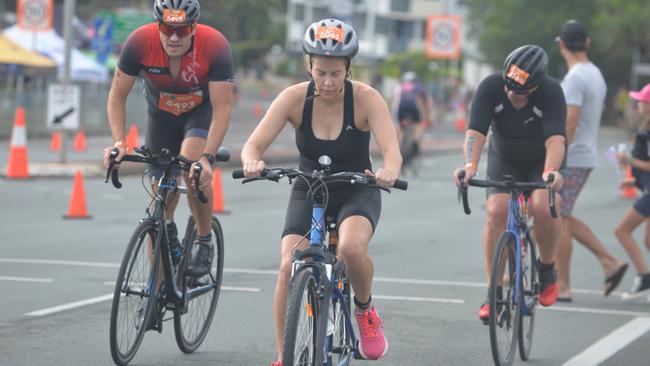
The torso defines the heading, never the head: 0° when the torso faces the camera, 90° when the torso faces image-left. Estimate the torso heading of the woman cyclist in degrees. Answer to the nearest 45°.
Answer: approximately 0°

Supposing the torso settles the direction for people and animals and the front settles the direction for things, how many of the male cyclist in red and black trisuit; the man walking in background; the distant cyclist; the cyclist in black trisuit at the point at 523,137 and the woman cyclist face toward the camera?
4

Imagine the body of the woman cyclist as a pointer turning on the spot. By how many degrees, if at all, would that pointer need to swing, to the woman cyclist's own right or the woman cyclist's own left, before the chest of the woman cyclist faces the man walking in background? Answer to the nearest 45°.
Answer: approximately 135° to the woman cyclist's own left

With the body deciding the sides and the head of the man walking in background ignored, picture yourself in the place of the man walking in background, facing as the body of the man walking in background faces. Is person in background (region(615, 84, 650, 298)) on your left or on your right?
on your right

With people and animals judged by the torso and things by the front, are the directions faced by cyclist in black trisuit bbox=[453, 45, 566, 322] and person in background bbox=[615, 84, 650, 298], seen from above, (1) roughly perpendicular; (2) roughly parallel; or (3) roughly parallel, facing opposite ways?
roughly perpendicular

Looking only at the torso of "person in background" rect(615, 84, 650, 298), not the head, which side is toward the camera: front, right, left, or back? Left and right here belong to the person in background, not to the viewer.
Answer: left

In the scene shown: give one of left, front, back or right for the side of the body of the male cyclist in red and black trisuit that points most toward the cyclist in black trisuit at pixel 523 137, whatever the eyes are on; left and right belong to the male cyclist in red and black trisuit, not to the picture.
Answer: left
